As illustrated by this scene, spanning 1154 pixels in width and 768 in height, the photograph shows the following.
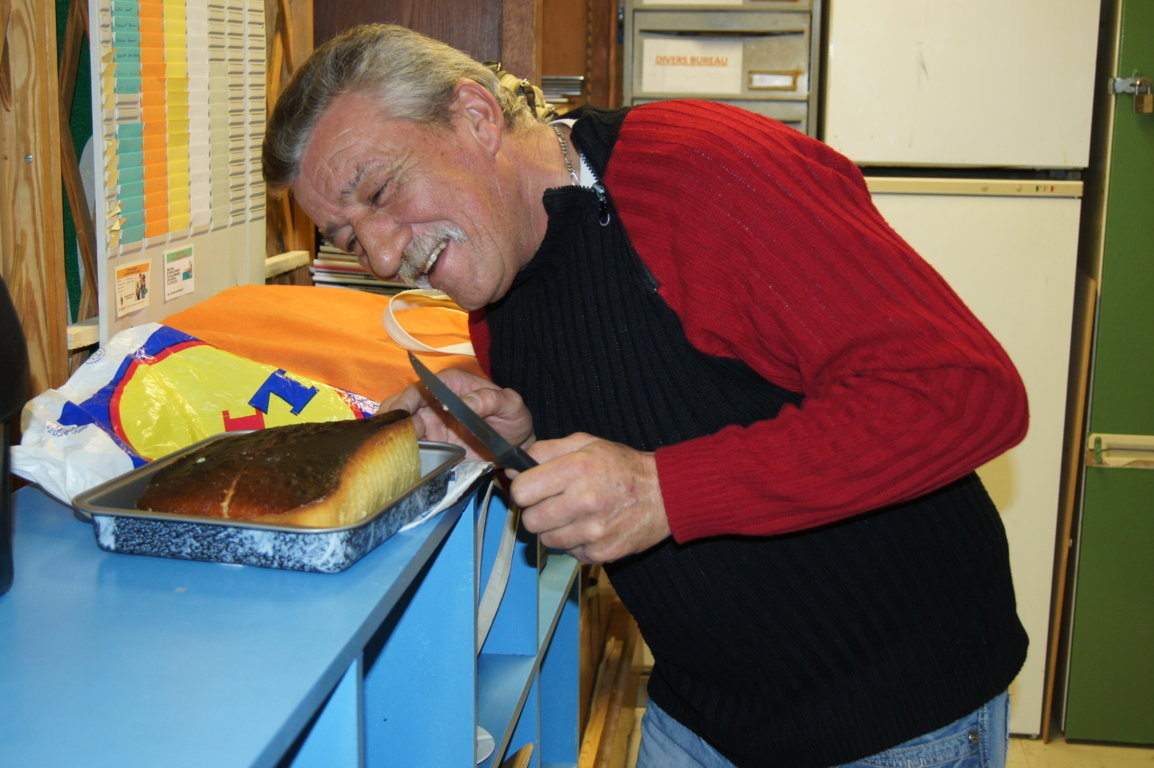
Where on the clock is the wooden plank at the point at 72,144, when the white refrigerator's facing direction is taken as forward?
The wooden plank is roughly at 1 o'clock from the white refrigerator.

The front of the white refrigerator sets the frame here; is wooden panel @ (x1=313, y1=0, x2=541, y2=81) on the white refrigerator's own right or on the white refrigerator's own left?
on the white refrigerator's own right

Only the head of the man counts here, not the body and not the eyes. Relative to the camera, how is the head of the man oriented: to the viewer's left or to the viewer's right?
to the viewer's left

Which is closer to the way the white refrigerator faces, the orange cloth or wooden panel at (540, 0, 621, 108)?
the orange cloth

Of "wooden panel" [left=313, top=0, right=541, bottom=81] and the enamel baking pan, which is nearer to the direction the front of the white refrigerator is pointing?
the enamel baking pan

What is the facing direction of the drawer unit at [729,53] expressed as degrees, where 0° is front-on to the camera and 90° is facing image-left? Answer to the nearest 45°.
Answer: approximately 0°

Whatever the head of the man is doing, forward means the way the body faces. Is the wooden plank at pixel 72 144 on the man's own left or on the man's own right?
on the man's own right
